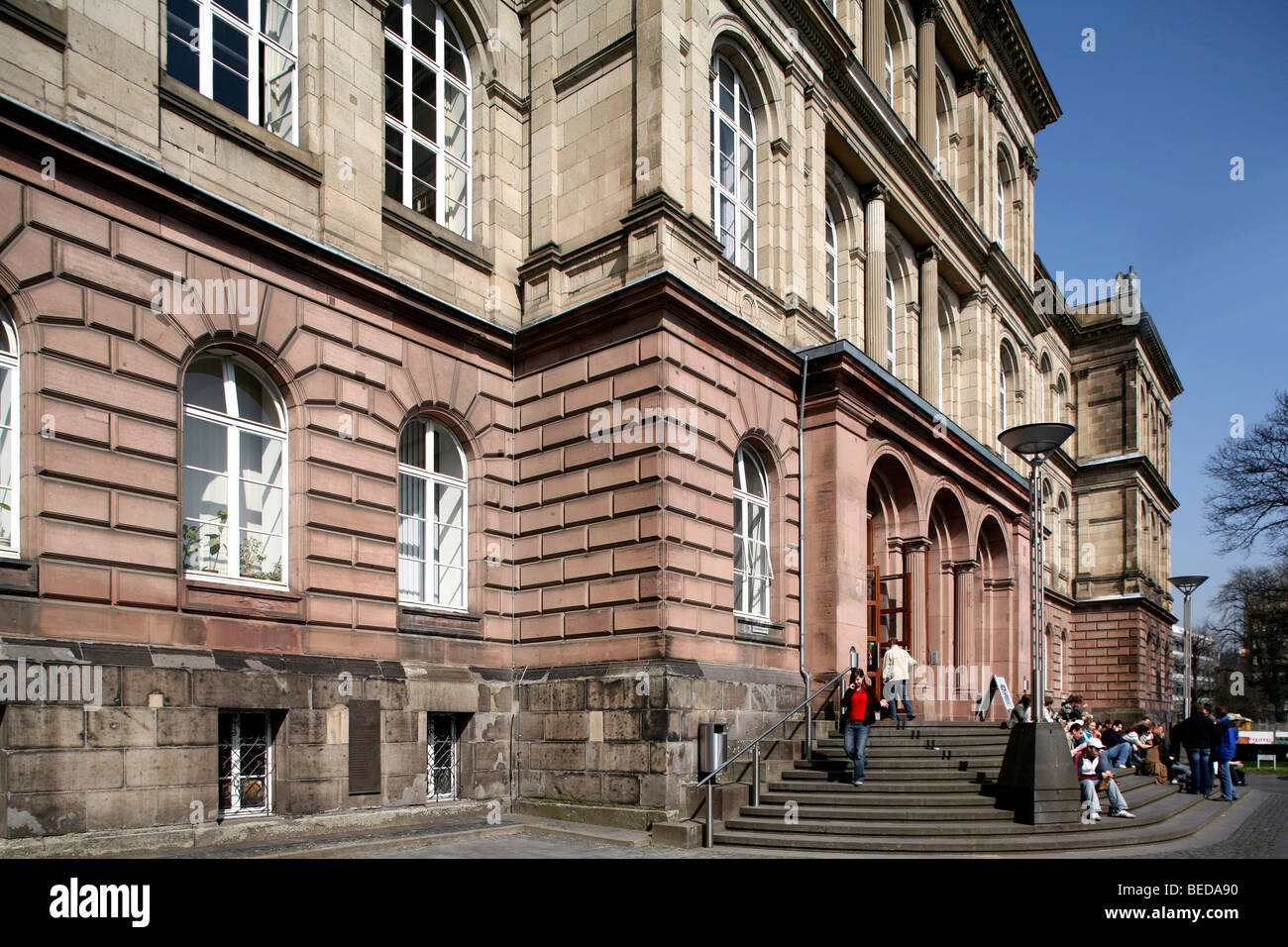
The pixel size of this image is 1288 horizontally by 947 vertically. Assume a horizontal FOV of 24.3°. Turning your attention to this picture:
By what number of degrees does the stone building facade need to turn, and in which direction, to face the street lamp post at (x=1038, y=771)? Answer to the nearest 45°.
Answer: approximately 45° to its left

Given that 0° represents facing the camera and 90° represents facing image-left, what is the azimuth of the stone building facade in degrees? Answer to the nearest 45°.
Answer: approximately 315°

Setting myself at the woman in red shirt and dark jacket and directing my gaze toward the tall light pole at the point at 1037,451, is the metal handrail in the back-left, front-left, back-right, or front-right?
back-right

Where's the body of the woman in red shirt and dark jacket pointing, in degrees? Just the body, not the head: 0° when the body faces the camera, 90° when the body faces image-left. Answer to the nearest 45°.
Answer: approximately 0°

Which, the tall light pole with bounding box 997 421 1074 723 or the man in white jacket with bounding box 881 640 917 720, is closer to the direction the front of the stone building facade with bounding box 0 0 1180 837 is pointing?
the tall light pole

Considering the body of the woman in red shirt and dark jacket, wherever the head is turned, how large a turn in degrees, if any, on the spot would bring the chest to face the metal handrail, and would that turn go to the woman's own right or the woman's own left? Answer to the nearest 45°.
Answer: approximately 45° to the woman's own right
